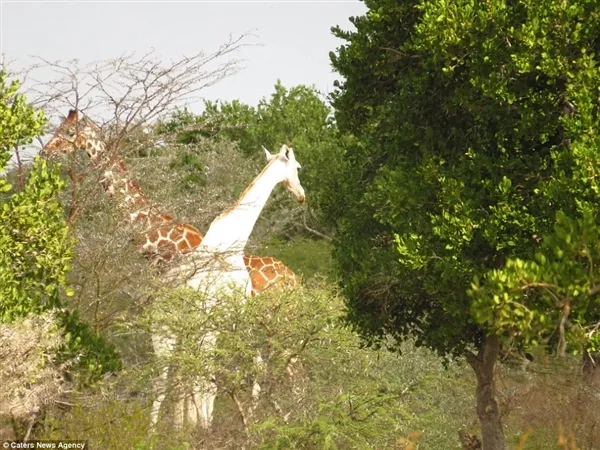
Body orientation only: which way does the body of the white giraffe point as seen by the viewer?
to the viewer's right

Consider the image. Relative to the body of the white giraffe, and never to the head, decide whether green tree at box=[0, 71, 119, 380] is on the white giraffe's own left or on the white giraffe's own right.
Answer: on the white giraffe's own right

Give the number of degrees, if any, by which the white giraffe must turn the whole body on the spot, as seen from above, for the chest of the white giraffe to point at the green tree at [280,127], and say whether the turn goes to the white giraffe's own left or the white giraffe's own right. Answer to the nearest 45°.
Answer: approximately 90° to the white giraffe's own left

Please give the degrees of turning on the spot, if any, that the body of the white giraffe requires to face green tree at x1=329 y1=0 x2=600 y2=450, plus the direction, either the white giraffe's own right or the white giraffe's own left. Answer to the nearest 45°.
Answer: approximately 45° to the white giraffe's own right
